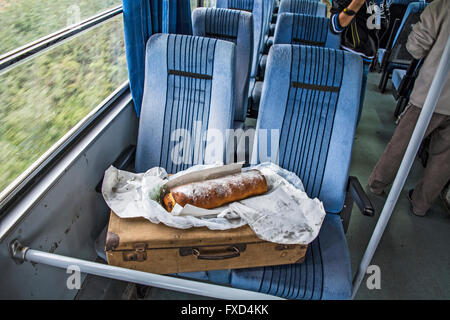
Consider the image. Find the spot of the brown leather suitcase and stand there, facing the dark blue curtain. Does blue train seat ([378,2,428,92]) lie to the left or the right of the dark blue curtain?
right

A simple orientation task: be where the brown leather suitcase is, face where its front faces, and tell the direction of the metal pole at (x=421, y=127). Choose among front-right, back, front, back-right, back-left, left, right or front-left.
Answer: left

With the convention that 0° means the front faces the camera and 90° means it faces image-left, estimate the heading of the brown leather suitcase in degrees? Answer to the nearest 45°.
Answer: approximately 0°

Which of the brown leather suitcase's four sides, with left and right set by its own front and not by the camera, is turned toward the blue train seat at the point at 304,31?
back

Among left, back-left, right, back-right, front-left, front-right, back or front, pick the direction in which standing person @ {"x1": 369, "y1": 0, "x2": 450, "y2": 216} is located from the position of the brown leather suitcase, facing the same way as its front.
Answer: back-left

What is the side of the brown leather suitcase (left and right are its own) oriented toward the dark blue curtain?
back

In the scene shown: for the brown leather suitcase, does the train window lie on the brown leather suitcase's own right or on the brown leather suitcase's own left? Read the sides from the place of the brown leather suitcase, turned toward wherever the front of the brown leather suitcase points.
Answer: on the brown leather suitcase's own right

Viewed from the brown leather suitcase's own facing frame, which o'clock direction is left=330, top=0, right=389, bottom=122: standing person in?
The standing person is roughly at 7 o'clock from the brown leather suitcase.
